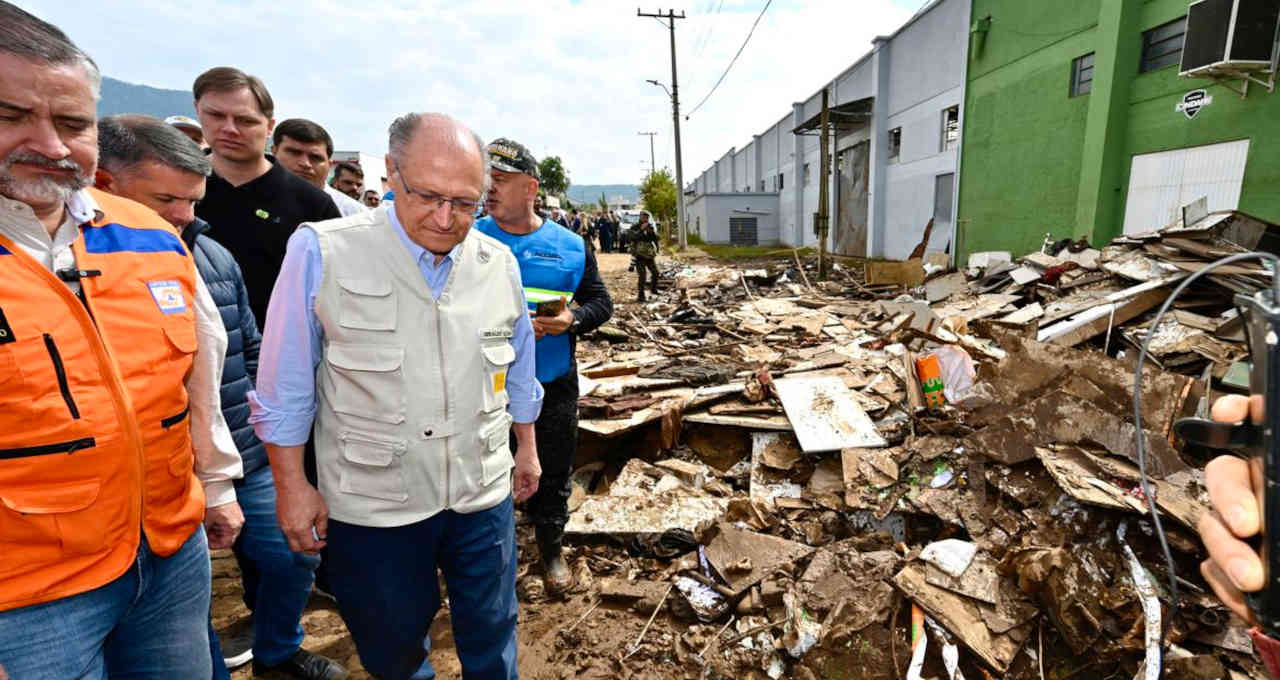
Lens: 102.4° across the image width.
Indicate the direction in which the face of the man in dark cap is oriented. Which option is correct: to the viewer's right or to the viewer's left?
to the viewer's left
